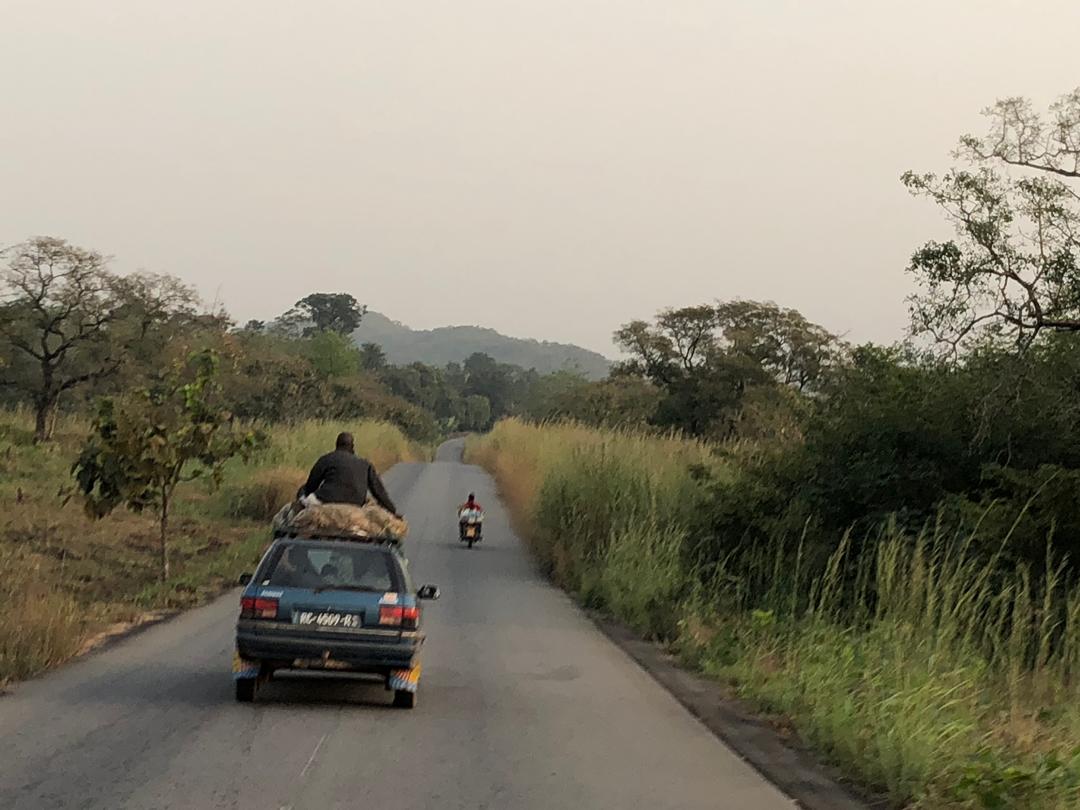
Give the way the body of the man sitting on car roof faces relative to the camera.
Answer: away from the camera

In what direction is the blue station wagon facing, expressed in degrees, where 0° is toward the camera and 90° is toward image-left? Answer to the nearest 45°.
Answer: approximately 180°

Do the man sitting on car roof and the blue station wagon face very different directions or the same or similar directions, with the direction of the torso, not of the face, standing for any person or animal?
same or similar directions

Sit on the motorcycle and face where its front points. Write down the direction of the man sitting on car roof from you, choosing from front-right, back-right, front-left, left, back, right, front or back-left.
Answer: back

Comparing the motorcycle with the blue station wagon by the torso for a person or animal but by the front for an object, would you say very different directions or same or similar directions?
same or similar directions

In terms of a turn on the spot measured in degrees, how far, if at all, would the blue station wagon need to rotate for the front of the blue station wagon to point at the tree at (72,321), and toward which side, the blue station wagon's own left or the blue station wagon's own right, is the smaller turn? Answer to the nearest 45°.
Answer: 0° — it already faces it

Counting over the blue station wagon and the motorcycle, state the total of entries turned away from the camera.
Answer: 2

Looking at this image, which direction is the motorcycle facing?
away from the camera
